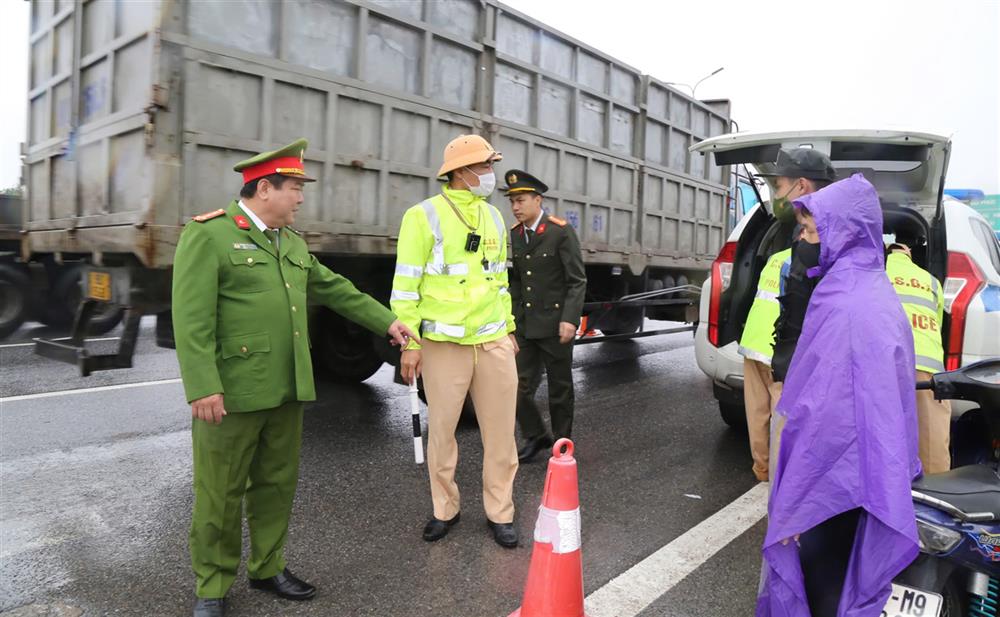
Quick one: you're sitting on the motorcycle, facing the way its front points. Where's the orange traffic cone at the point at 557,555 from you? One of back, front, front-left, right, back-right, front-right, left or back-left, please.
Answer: back-left

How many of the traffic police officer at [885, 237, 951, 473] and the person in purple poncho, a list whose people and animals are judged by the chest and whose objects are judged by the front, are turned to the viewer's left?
1

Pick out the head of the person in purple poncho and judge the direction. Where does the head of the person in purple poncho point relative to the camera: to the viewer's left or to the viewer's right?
to the viewer's left

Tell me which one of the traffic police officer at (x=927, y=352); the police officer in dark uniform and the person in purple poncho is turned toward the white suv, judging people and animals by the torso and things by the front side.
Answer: the traffic police officer

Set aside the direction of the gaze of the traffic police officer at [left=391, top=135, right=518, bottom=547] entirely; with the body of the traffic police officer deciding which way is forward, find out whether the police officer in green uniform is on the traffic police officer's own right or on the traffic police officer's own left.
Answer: on the traffic police officer's own right

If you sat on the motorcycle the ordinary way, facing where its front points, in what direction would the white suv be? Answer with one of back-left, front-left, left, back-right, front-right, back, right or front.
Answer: front-left

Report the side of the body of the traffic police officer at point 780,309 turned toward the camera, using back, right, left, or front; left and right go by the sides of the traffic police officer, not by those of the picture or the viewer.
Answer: left

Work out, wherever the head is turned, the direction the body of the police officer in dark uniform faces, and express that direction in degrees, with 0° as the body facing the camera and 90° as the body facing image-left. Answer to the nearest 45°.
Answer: approximately 45°

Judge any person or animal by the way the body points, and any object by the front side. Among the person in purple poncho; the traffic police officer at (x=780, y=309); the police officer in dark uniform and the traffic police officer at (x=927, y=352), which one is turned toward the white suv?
the traffic police officer at (x=927, y=352)

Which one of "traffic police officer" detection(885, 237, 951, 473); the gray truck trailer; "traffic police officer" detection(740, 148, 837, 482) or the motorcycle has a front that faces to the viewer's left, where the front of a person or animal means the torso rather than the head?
"traffic police officer" detection(740, 148, 837, 482)

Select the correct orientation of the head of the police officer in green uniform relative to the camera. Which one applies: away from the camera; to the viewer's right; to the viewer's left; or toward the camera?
to the viewer's right

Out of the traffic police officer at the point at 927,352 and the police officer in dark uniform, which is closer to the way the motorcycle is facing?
the traffic police officer

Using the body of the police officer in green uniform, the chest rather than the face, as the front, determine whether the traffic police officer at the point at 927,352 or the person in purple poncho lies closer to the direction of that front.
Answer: the person in purple poncho

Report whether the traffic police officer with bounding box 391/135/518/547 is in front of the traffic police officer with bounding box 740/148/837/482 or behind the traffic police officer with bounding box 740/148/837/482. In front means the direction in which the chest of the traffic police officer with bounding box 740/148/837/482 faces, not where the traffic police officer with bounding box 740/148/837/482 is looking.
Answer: in front

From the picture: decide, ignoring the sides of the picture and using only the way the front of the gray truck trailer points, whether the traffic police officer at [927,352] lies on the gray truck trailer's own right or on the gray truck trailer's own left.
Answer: on the gray truck trailer's own right

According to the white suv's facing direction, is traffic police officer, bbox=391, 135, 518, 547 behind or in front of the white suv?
behind

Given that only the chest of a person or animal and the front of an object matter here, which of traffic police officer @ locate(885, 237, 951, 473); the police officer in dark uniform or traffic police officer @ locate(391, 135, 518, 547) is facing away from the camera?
traffic police officer @ locate(885, 237, 951, 473)

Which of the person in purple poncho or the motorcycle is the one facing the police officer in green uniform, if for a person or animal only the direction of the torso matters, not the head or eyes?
the person in purple poncho

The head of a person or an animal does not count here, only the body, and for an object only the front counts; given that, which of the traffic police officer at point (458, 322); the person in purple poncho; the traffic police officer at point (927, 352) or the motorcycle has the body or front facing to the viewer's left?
the person in purple poncho
